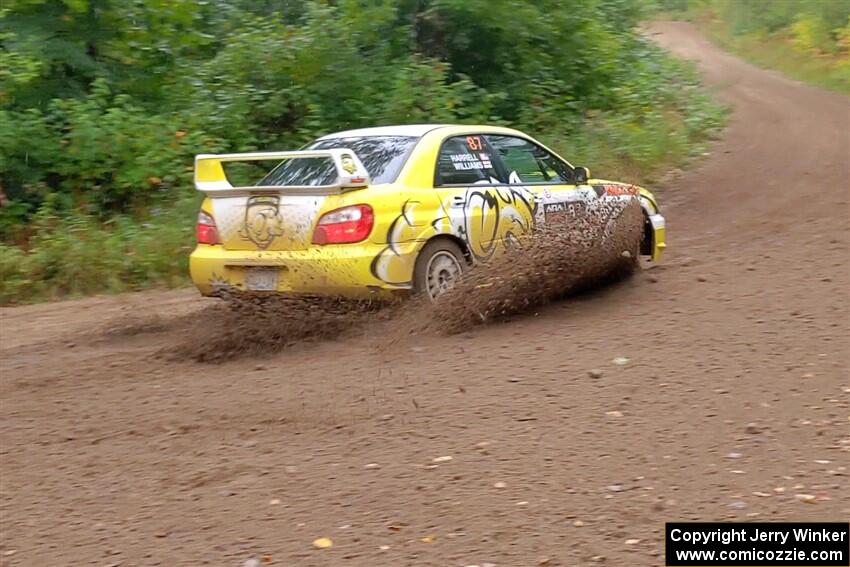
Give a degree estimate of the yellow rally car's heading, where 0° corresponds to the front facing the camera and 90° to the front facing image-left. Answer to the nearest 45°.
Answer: approximately 225°
